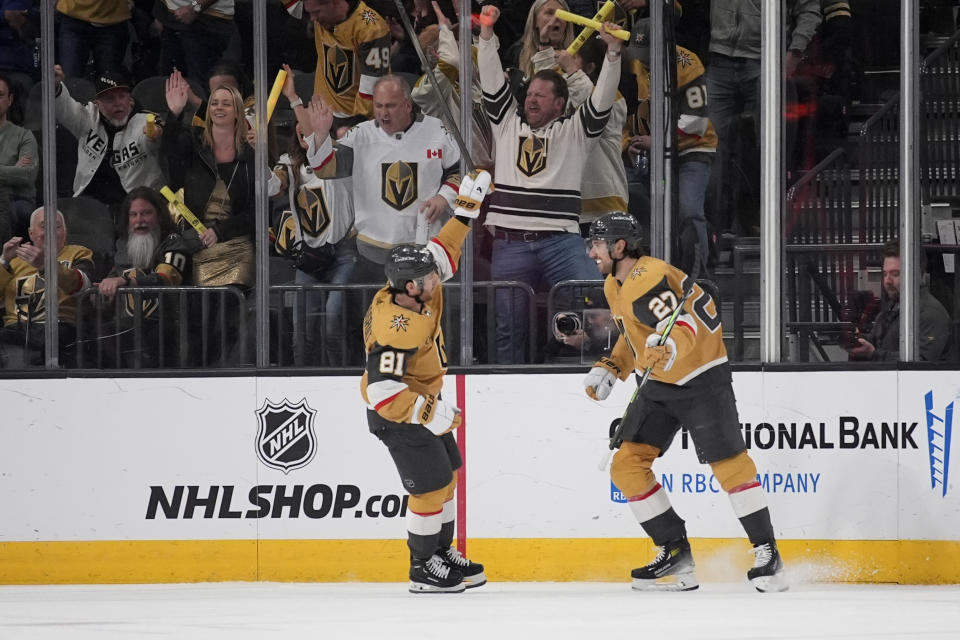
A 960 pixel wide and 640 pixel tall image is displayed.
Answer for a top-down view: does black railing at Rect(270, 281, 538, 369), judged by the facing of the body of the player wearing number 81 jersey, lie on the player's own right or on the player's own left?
on the player's own left

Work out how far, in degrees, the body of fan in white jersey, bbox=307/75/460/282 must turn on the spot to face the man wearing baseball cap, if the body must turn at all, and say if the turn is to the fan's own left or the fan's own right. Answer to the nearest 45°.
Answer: approximately 90° to the fan's own right

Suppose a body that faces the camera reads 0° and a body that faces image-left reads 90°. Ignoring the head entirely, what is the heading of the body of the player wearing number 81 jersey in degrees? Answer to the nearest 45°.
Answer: approximately 270°

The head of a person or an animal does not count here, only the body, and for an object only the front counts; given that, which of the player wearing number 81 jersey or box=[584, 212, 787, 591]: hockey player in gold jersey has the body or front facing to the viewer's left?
the hockey player in gold jersey
